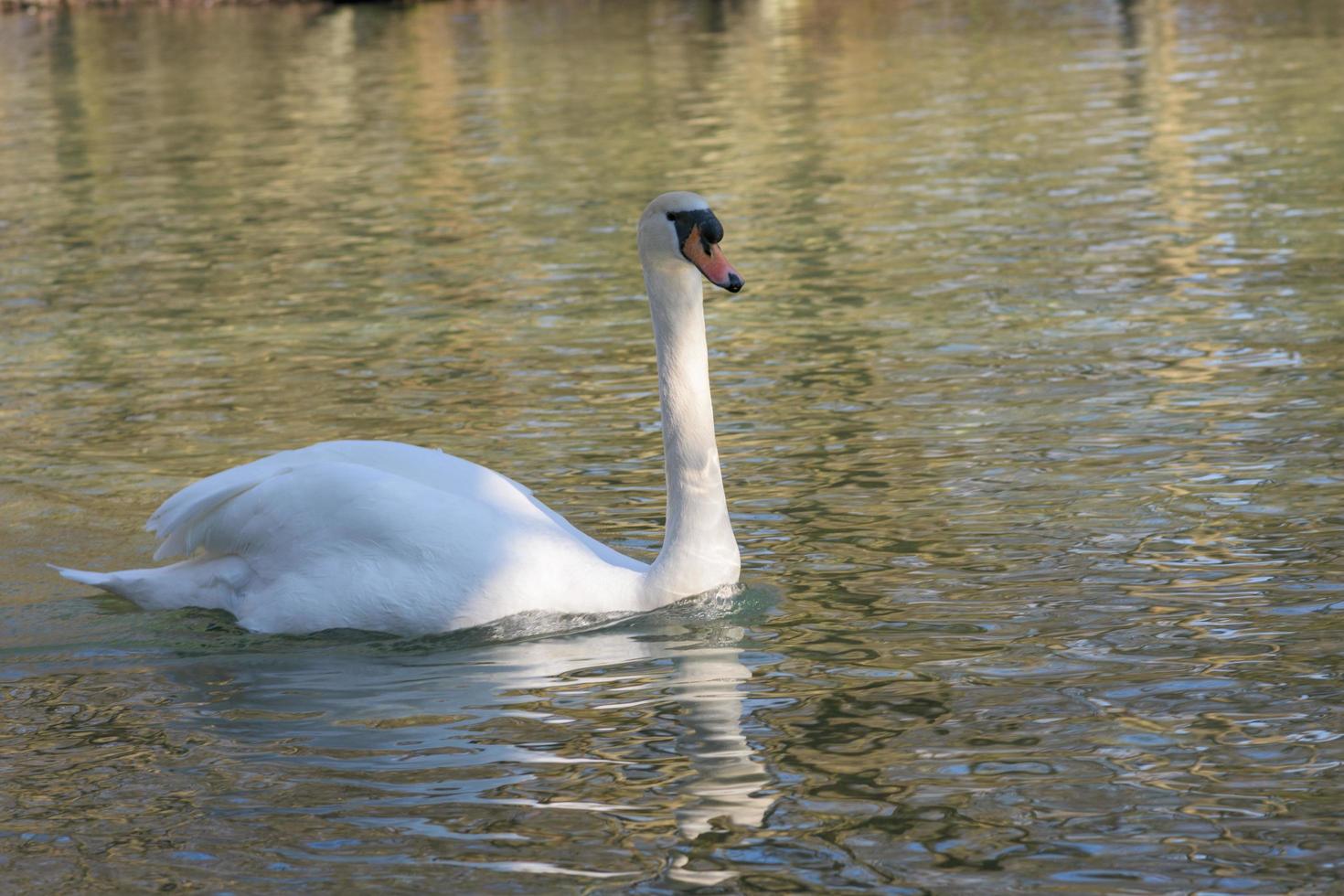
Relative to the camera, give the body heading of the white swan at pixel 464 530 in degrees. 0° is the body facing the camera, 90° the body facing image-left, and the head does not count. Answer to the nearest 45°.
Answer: approximately 270°
